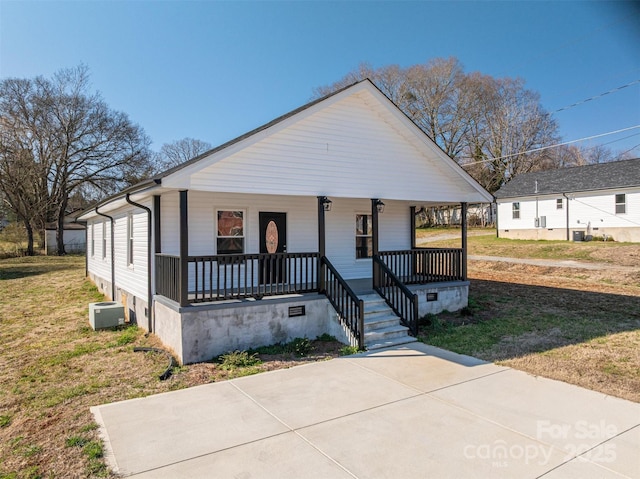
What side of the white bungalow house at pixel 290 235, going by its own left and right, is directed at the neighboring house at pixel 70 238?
back

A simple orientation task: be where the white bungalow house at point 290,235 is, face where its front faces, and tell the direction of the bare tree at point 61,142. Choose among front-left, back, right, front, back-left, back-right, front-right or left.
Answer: back

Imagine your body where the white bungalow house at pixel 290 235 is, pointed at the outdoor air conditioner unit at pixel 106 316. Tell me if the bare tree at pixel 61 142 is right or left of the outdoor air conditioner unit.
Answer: right

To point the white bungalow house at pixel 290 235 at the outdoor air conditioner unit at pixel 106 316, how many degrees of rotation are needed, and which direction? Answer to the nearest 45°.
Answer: approximately 135° to its right

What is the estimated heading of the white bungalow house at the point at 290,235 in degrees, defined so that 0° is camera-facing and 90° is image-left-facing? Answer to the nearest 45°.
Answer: approximately 315°

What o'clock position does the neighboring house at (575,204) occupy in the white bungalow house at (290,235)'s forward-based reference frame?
The neighboring house is roughly at 9 o'clock from the white bungalow house.
